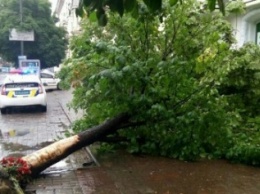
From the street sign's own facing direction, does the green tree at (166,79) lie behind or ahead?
ahead

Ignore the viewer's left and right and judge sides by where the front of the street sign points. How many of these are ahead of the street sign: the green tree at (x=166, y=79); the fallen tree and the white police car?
3

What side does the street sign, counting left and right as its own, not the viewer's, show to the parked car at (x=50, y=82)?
front

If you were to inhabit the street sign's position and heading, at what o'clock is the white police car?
The white police car is roughly at 12 o'clock from the street sign.

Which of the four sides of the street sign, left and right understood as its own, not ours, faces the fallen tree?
front
